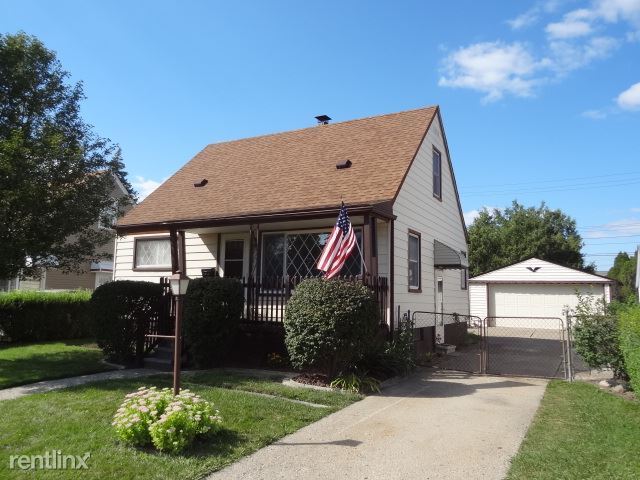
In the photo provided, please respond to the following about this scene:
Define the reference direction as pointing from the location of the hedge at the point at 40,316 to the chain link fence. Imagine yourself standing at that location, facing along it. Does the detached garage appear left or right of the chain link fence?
left

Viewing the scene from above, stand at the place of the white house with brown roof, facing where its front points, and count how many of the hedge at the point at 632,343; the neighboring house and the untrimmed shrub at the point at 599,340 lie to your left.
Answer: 2

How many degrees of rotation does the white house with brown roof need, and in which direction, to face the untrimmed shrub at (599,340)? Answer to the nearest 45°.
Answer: approximately 90° to its left

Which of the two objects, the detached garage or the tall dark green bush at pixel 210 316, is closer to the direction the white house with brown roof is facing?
the tall dark green bush

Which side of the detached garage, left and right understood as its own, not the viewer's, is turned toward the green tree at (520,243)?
back

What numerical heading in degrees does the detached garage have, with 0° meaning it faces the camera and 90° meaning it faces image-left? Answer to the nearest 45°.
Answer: approximately 0°

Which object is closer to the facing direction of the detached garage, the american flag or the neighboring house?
the american flag

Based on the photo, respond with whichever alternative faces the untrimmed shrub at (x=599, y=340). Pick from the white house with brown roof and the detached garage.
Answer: the detached garage

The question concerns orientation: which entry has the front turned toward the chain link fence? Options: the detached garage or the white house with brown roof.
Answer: the detached garage

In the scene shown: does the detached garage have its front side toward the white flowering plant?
yes
